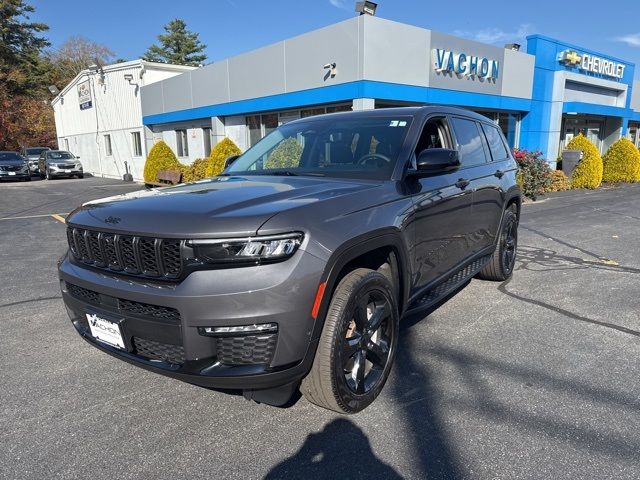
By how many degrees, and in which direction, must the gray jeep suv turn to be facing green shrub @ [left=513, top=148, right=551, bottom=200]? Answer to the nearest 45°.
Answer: approximately 180°

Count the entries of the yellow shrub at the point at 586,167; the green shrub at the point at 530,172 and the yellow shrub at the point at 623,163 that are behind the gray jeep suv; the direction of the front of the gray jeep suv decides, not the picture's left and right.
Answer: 3

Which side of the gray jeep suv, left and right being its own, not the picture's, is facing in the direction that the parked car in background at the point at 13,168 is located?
right

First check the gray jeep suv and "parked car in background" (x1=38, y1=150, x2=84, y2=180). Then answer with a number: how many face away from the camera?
0

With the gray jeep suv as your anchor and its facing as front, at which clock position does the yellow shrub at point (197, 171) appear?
The yellow shrub is roughly at 4 o'clock from the gray jeep suv.

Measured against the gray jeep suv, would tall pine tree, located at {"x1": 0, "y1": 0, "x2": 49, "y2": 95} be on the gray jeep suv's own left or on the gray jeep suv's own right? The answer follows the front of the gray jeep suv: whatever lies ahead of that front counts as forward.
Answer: on the gray jeep suv's own right

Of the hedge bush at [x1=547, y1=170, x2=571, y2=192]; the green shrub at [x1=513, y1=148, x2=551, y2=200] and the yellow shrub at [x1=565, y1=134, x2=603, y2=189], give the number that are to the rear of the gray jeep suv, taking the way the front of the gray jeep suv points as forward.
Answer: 3

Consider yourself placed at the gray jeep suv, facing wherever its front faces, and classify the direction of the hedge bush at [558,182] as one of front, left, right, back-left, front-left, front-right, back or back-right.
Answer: back

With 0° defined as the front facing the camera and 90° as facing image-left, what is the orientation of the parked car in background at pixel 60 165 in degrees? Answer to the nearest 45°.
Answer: approximately 315°

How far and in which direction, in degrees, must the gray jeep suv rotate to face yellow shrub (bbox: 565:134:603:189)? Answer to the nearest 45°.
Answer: approximately 180°
